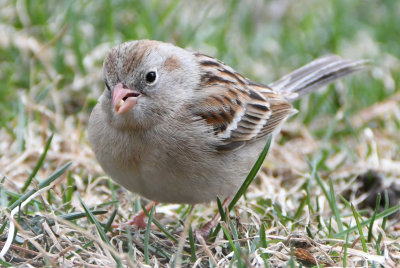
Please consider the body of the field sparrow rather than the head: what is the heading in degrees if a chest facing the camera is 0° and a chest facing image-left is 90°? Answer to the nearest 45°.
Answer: approximately 45°
